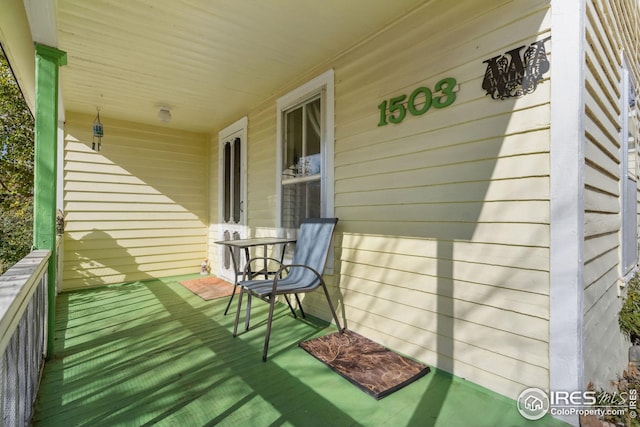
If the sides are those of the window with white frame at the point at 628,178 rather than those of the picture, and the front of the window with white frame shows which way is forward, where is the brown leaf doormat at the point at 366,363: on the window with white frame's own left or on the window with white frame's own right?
on the window with white frame's own right

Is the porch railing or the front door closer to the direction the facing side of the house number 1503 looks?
the porch railing

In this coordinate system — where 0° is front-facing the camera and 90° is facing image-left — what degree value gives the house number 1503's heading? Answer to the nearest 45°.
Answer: approximately 45°

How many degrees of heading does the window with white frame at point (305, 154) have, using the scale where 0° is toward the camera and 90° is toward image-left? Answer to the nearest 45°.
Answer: approximately 45°

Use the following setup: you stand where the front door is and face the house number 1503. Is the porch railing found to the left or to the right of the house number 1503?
right

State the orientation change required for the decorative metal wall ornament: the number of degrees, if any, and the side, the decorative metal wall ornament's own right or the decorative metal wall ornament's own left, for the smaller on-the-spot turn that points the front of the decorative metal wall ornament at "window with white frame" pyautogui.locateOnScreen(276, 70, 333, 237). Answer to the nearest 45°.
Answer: approximately 45° to the decorative metal wall ornament's own right
